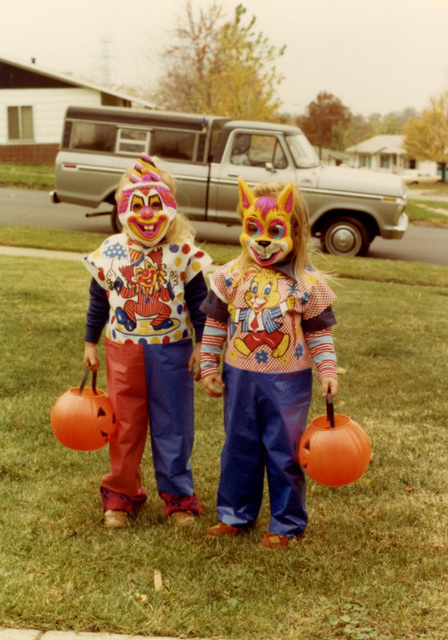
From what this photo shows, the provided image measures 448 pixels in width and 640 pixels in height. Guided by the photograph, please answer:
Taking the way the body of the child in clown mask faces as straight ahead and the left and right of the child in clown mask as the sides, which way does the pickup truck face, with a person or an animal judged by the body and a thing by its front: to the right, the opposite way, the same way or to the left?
to the left

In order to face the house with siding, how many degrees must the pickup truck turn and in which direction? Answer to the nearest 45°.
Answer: approximately 90° to its left

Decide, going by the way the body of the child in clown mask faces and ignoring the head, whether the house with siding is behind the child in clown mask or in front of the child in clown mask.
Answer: behind

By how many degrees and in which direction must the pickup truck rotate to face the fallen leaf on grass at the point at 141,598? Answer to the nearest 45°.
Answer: approximately 90° to its right

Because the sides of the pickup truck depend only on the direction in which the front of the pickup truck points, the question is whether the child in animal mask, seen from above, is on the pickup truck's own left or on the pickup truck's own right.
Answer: on the pickup truck's own right

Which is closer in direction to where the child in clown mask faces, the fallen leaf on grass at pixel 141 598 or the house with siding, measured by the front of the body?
the fallen leaf on grass

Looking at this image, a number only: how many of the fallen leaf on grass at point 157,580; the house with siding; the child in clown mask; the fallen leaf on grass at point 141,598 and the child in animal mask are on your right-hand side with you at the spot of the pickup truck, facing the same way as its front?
4

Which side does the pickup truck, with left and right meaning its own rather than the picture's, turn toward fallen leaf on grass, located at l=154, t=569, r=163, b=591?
right

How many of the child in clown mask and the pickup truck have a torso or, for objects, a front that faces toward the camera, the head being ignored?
1

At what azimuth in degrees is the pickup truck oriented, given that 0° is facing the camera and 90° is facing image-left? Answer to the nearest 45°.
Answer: approximately 270°
